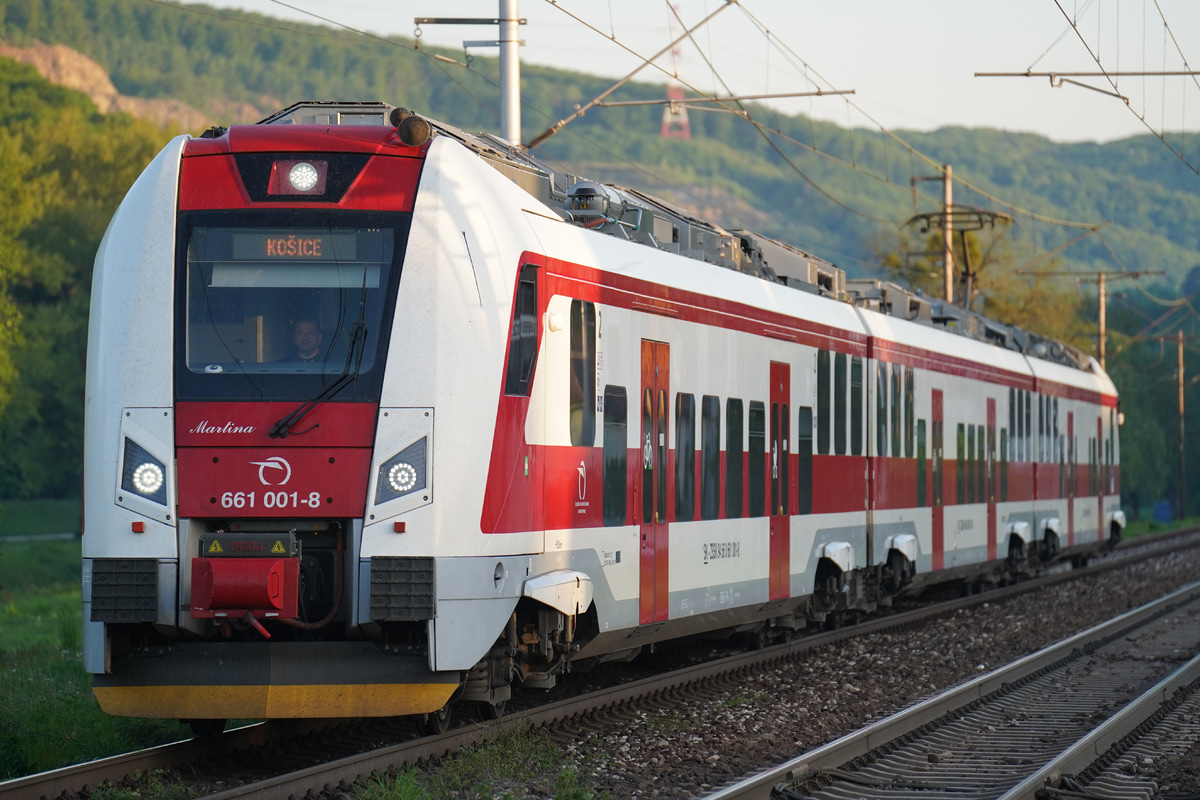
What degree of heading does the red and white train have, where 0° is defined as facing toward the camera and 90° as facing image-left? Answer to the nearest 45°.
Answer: approximately 45°
